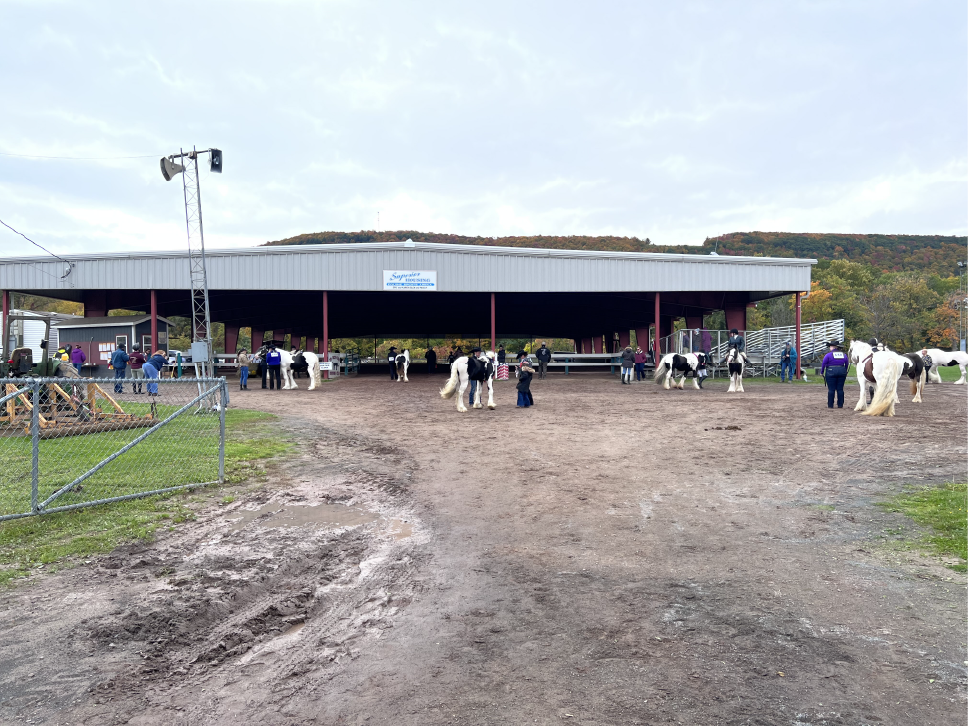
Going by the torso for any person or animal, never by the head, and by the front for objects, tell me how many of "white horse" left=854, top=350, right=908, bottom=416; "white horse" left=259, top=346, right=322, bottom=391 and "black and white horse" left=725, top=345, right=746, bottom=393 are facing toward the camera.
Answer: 1

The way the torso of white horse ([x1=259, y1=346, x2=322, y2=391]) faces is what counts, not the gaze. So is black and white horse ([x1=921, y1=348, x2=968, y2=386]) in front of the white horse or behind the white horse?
behind

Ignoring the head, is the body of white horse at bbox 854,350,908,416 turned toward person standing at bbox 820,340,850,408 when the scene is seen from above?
yes

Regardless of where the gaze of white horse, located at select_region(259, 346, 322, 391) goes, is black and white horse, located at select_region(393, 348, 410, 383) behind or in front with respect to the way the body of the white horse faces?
behind

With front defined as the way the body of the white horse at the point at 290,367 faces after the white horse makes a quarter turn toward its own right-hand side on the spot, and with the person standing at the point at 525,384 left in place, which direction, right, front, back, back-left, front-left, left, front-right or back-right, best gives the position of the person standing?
back-right

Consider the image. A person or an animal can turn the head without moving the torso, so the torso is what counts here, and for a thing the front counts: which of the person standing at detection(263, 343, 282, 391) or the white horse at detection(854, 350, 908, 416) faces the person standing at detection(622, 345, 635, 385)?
the white horse

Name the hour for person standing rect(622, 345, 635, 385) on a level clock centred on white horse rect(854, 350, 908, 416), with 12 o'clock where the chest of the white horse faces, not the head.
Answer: The person standing is roughly at 12 o'clock from the white horse.

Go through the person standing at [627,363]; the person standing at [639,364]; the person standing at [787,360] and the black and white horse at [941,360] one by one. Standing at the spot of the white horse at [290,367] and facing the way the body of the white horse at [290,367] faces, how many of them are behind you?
4

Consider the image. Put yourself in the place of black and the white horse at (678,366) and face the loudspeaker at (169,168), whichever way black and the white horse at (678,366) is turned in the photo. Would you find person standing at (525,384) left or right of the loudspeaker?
left

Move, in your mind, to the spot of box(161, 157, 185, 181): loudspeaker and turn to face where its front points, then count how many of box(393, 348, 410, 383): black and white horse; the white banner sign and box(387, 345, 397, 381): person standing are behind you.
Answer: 3

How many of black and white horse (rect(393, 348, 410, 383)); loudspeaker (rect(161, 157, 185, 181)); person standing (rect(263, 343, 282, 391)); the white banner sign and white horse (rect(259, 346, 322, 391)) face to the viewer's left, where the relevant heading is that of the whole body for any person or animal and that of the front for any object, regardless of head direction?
2
